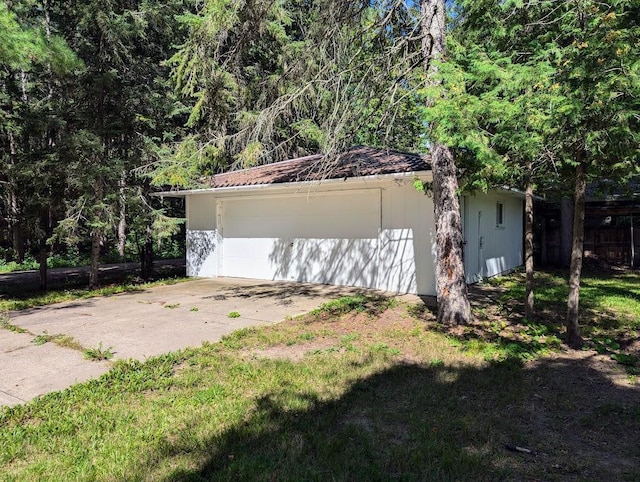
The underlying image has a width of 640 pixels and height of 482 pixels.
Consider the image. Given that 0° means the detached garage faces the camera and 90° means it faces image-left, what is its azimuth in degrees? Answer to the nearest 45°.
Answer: approximately 45°

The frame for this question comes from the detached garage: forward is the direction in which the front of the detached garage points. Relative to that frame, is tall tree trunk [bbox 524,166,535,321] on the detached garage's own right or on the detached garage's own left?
on the detached garage's own left

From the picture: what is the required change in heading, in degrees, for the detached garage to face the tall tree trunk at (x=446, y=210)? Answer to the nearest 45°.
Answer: approximately 45° to its left

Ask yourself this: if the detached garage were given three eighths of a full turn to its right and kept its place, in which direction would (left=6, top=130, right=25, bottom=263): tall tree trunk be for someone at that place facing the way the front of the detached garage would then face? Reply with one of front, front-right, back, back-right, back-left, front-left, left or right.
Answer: left

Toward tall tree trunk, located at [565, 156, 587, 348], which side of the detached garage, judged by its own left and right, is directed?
left

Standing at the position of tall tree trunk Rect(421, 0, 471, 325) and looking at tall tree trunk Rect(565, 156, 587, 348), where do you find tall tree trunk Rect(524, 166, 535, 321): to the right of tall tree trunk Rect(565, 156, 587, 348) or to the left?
left
